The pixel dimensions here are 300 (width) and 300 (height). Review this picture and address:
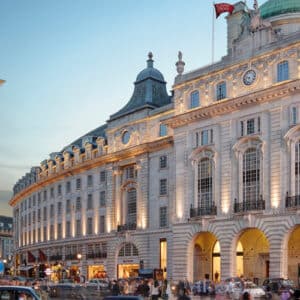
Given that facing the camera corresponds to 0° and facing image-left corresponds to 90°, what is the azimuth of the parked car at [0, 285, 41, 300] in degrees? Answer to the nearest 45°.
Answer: approximately 270°
